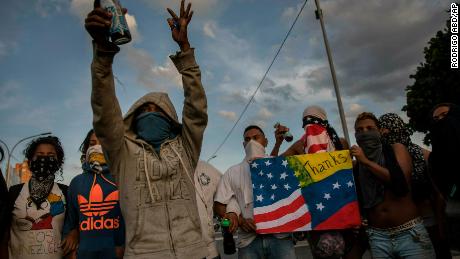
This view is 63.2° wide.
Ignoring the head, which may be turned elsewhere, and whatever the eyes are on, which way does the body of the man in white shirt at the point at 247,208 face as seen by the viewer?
toward the camera

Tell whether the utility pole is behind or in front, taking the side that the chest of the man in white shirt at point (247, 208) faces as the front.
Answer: behind

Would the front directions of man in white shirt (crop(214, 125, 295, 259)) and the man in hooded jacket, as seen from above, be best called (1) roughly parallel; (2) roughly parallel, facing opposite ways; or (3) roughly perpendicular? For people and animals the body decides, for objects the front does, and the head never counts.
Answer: roughly parallel

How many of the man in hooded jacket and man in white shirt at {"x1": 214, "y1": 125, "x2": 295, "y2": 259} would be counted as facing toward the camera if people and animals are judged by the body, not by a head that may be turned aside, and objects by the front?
2

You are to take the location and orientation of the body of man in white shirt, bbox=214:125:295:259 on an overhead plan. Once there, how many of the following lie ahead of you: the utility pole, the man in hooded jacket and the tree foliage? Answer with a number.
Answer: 1

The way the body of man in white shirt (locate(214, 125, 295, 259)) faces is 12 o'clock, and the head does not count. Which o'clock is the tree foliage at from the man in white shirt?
The tree foliage is roughly at 7 o'clock from the man in white shirt.

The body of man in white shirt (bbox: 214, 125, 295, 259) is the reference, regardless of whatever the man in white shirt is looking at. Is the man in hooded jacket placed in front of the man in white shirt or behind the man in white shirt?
in front

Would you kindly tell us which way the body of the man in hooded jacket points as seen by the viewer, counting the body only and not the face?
toward the camera

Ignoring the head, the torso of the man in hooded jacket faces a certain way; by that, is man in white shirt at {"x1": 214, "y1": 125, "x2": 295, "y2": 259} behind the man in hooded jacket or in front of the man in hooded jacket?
behind

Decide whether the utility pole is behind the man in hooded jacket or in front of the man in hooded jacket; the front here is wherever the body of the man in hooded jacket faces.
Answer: behind

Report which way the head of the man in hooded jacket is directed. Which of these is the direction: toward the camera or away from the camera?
toward the camera

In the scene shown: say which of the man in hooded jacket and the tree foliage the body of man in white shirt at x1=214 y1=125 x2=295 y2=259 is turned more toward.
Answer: the man in hooded jacket

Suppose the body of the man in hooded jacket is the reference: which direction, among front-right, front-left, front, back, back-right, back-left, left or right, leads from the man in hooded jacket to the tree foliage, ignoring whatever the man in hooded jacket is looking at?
back-left

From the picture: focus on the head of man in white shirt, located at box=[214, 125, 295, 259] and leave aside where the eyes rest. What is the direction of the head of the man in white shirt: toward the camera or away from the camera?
toward the camera
